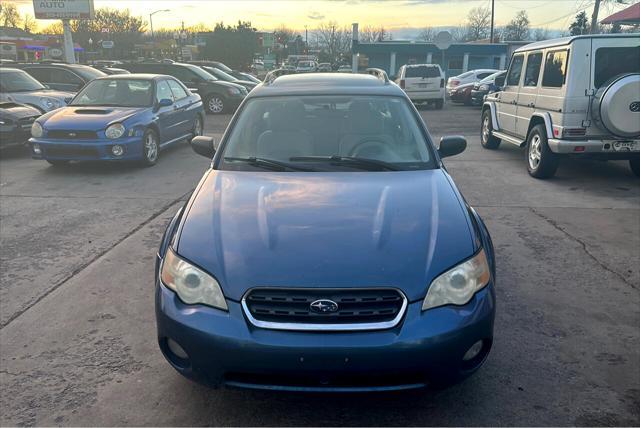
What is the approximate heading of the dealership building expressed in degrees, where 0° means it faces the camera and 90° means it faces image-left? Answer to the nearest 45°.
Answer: approximately 0°

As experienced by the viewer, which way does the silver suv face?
facing away from the viewer and to the left of the viewer

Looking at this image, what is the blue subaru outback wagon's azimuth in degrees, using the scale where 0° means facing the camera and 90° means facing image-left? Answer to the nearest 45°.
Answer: approximately 0°

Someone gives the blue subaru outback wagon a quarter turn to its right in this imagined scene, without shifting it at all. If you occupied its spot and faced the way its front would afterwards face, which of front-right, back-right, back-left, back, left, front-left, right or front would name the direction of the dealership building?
right

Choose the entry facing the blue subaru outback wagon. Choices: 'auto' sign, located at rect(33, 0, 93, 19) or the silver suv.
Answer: the 'auto' sign

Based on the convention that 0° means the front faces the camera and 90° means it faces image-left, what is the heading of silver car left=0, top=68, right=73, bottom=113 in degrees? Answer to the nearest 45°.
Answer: approximately 315°

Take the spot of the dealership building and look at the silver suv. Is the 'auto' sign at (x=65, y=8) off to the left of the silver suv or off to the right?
right

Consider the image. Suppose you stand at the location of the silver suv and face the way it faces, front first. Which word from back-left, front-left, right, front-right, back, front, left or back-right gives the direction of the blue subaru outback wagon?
back-left

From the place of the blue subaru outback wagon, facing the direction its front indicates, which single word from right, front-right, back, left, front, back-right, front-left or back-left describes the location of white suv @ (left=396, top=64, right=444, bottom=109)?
back

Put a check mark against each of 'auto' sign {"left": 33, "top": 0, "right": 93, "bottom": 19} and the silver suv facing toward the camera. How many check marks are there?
1

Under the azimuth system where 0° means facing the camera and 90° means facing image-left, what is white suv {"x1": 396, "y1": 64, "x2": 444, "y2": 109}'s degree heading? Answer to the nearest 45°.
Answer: approximately 180°

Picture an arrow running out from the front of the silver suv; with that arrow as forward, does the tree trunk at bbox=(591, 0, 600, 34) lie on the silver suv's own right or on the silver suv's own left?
on the silver suv's own right
